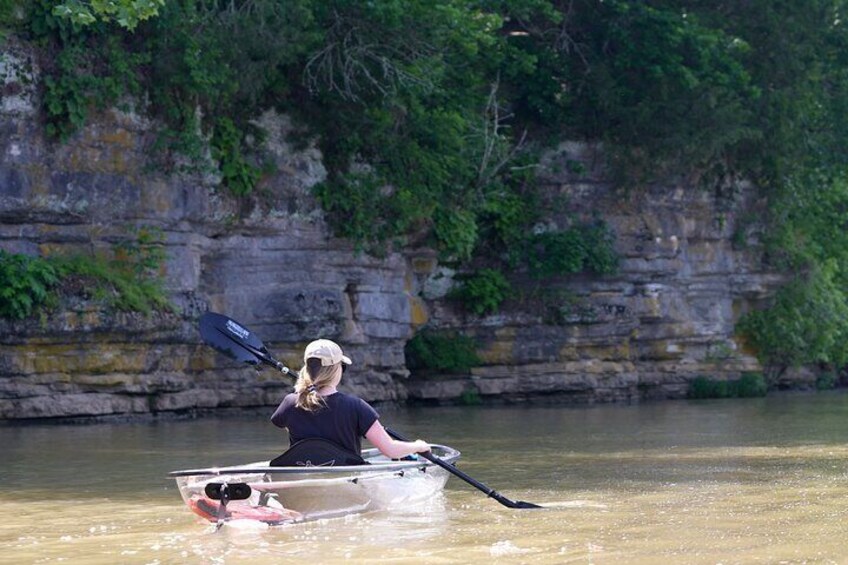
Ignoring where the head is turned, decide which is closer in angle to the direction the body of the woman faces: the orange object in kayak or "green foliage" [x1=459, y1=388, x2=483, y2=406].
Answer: the green foliage

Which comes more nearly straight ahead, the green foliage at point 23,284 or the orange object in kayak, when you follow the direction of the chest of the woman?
the green foliage

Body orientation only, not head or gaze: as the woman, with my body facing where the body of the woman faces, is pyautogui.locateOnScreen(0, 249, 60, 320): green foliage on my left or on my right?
on my left

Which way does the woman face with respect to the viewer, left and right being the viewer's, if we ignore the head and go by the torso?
facing away from the viewer and to the right of the viewer

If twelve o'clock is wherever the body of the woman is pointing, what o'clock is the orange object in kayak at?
The orange object in kayak is roughly at 6 o'clock from the woman.

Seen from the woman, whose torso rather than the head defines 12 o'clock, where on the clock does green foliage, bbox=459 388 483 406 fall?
The green foliage is roughly at 11 o'clock from the woman.
